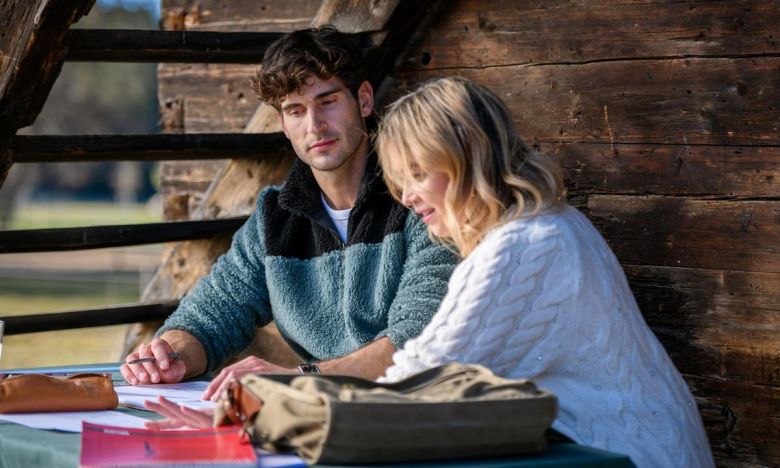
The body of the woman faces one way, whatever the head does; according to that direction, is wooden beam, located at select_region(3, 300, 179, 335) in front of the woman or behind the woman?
in front

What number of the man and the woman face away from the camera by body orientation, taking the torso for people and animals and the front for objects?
0

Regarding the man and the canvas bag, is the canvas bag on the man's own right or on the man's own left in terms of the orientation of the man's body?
on the man's own left

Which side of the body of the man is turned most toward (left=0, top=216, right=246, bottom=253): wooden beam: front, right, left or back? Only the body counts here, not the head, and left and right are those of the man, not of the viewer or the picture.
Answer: right

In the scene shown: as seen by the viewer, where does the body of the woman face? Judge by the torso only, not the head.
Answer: to the viewer's left

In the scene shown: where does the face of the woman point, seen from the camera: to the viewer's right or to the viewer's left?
to the viewer's left

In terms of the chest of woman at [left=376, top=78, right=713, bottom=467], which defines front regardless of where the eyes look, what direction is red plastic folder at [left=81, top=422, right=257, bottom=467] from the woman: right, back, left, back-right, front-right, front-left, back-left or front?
front-left

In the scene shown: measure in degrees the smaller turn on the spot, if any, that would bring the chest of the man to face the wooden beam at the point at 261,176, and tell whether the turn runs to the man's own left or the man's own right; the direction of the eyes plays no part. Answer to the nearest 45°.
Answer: approximately 135° to the man's own right
